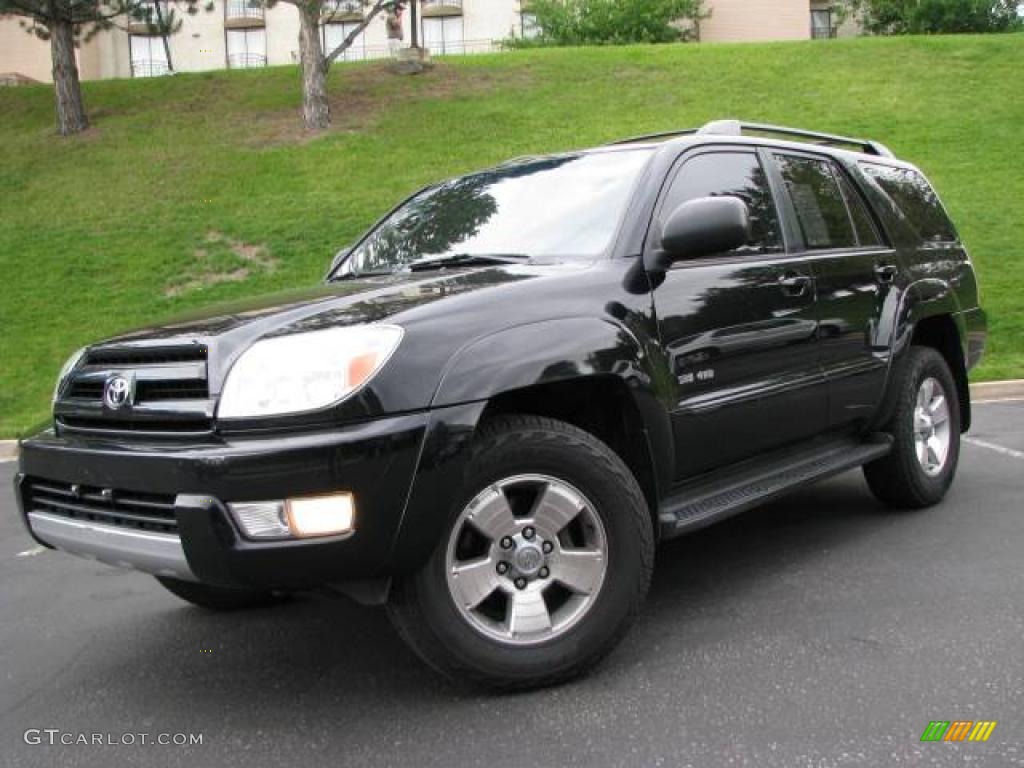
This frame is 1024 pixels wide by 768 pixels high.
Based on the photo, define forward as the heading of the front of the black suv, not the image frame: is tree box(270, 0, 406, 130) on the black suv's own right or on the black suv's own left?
on the black suv's own right

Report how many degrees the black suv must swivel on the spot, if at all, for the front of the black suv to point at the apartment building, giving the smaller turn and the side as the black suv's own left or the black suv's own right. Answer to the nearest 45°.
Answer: approximately 135° to the black suv's own right

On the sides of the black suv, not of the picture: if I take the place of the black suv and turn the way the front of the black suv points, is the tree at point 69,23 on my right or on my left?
on my right

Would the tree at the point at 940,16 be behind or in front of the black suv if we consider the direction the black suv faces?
behind

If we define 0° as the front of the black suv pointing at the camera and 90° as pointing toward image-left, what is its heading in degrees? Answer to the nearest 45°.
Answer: approximately 45°

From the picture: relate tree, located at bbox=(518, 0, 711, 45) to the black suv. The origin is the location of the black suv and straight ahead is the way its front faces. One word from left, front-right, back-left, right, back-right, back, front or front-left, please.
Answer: back-right
